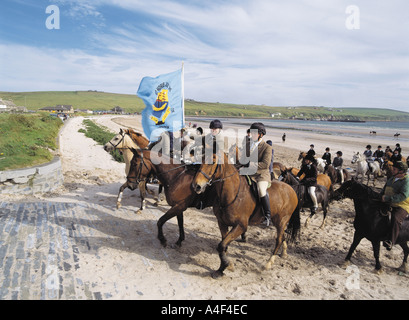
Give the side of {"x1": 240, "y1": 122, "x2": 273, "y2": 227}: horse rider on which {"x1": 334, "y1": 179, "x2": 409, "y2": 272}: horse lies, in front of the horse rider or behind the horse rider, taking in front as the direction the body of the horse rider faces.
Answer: behind

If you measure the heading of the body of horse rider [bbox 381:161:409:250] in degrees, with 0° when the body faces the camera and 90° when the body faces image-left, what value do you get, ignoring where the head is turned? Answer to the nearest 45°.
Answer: approximately 90°

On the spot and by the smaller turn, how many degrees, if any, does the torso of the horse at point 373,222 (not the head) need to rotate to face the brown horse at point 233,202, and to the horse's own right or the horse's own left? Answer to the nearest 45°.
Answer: approximately 45° to the horse's own left

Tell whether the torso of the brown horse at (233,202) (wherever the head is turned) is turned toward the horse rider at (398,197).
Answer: no

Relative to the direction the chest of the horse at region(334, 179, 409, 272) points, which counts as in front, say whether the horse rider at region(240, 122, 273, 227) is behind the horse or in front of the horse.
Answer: in front

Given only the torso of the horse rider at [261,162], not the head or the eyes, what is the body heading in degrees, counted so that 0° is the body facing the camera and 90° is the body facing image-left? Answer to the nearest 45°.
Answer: approximately 45°

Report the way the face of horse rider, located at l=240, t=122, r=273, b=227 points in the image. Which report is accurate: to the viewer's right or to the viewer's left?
to the viewer's left

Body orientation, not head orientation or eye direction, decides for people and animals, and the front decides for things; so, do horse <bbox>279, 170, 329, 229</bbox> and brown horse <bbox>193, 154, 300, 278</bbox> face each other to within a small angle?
no

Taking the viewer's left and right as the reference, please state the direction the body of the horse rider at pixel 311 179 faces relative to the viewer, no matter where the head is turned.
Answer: facing the viewer and to the left of the viewer

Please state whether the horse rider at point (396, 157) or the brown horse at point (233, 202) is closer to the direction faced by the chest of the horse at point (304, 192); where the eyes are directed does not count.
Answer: the brown horse

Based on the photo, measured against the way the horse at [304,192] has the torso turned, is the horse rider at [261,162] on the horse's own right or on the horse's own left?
on the horse's own left

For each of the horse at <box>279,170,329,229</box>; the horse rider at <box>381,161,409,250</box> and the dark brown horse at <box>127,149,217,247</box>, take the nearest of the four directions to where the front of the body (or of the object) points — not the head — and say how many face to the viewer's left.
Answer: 3

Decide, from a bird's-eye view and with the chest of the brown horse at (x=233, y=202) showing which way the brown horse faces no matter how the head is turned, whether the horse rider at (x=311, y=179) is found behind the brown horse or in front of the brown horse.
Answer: behind

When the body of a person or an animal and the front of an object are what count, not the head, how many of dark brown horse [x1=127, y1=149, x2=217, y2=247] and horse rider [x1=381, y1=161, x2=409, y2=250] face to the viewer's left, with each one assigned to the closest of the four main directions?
2

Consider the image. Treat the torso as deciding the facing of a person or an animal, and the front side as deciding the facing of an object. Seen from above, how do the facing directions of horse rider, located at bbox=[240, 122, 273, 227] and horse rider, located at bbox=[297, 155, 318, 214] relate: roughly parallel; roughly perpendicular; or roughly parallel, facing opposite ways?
roughly parallel

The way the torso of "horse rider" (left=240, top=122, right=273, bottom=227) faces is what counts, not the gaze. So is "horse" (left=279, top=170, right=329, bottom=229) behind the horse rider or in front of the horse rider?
behind

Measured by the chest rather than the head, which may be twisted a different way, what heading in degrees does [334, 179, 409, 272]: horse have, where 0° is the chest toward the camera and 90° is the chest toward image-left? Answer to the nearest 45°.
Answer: approximately 90°

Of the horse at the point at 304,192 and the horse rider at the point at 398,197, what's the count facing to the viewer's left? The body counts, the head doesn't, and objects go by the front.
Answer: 2
